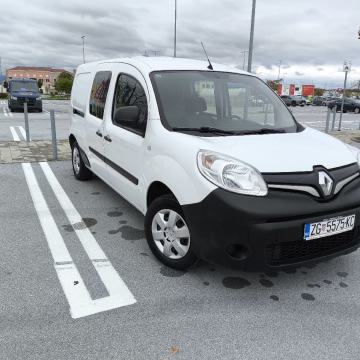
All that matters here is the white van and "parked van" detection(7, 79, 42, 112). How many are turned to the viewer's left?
0

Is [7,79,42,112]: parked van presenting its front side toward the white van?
yes

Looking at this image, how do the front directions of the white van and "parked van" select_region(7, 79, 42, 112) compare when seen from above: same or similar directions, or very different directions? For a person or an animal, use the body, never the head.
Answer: same or similar directions

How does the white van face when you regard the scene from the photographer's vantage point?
facing the viewer and to the right of the viewer

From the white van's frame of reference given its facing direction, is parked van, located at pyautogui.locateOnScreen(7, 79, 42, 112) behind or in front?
behind

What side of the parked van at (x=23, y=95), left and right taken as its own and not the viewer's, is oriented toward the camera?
front
